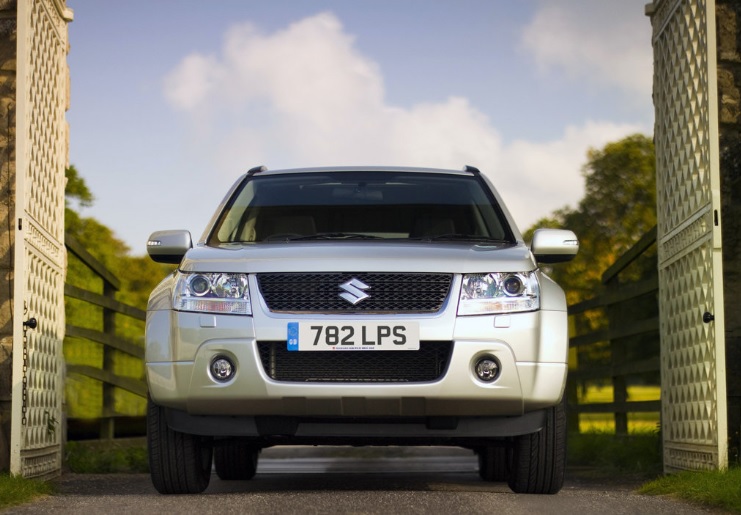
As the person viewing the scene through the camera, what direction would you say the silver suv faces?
facing the viewer

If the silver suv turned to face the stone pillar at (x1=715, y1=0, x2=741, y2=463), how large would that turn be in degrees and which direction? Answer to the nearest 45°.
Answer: approximately 135° to its left

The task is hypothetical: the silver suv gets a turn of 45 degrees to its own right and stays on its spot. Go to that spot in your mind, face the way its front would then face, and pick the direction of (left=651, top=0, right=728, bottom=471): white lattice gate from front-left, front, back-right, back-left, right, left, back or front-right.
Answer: back

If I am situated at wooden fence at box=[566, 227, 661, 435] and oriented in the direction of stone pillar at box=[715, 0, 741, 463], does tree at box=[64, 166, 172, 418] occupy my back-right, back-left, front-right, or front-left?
back-right

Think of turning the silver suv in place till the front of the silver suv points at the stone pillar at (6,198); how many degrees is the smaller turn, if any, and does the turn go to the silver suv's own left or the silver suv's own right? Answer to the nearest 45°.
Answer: approximately 135° to the silver suv's own right

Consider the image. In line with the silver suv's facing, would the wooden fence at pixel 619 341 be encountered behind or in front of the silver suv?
behind

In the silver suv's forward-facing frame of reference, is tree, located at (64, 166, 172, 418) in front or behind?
behind

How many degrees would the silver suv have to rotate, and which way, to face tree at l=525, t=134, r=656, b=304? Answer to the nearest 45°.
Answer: approximately 180°
